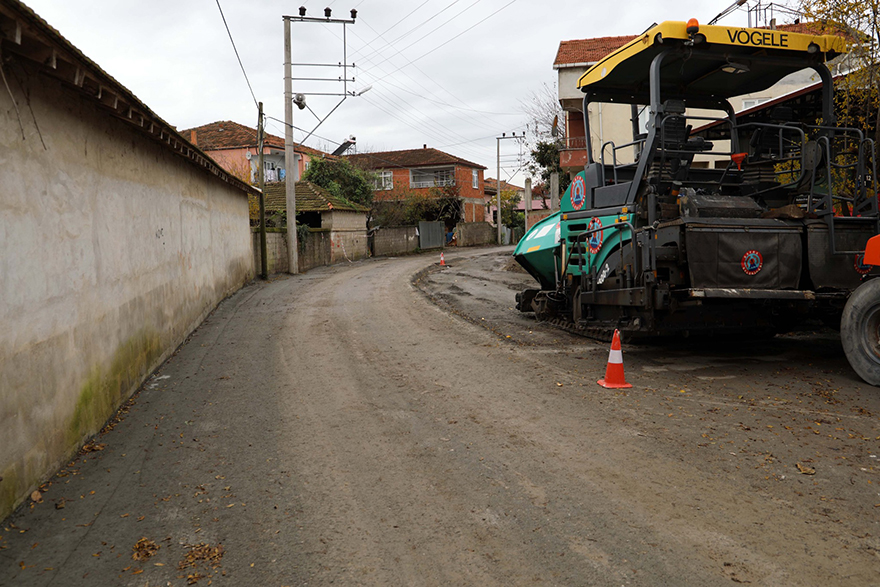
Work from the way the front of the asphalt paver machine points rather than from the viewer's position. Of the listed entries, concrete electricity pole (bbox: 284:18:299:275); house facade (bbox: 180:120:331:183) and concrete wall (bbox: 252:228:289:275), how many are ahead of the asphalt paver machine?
3

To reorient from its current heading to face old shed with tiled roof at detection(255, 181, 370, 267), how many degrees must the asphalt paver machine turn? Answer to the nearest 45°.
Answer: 0° — it already faces it

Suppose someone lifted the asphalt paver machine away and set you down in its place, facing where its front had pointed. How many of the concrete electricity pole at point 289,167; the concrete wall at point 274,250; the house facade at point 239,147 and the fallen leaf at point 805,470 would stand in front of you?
3

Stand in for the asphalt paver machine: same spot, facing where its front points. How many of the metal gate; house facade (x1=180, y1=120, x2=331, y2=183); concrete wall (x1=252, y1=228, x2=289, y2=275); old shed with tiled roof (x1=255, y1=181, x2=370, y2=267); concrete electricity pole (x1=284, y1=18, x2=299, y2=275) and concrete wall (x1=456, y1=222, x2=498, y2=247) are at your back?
0

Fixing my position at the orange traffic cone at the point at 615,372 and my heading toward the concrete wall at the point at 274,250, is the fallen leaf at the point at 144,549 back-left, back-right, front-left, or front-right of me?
back-left

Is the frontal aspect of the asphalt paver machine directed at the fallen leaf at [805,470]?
no

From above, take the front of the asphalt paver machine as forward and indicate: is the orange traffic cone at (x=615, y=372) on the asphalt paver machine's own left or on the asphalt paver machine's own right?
on the asphalt paver machine's own left

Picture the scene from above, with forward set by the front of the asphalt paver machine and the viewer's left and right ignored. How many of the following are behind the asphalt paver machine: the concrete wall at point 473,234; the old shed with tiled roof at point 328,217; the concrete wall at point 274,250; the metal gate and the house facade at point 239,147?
0

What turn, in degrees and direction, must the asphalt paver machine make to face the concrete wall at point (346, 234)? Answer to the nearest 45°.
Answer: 0° — it already faces it

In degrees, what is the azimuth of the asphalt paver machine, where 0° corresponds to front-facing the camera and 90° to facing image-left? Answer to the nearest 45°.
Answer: approximately 135°

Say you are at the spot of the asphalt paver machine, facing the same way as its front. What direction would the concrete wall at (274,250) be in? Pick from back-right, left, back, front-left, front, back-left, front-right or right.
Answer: front

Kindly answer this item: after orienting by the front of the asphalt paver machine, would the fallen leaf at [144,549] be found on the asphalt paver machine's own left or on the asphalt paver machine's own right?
on the asphalt paver machine's own left

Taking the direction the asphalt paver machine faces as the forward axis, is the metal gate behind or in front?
in front

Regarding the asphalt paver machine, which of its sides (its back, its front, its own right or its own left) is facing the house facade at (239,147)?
front

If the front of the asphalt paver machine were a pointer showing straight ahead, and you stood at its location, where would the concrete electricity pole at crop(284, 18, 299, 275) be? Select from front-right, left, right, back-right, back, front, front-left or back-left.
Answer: front

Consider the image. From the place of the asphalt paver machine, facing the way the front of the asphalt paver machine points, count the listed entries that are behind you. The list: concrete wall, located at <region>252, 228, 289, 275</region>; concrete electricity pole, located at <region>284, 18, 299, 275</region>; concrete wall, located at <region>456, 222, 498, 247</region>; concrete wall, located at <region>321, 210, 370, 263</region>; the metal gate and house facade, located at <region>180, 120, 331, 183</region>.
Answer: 0

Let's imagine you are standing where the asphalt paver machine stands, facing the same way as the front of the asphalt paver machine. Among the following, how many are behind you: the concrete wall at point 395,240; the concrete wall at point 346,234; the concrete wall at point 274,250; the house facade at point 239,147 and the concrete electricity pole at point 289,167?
0
